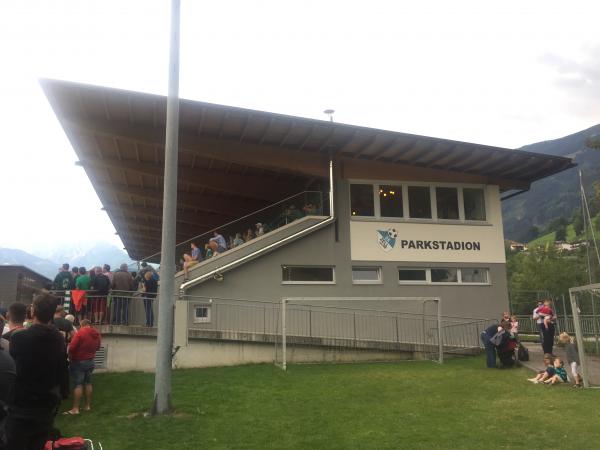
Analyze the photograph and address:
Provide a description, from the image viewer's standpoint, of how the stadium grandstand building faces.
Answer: facing to the left of the viewer

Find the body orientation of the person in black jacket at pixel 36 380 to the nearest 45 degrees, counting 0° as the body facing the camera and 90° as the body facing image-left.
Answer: approximately 135°

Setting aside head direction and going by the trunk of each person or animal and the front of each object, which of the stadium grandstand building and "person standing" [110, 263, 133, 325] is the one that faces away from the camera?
the person standing

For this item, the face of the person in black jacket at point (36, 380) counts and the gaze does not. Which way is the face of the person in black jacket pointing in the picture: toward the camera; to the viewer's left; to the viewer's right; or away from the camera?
away from the camera

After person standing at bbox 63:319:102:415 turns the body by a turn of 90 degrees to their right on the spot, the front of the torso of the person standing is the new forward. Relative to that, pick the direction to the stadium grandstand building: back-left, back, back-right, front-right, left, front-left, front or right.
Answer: front

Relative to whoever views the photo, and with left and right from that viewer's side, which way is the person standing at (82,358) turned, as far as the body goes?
facing away from the viewer and to the left of the viewer

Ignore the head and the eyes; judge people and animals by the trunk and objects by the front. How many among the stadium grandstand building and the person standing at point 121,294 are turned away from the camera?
1

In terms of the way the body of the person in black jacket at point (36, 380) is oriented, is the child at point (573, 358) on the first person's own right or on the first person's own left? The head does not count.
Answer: on the first person's own right

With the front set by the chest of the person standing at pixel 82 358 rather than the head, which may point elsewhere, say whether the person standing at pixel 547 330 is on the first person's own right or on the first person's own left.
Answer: on the first person's own right

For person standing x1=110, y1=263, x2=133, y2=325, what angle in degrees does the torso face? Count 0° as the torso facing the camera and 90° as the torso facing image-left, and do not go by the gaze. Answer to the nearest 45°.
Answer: approximately 180°

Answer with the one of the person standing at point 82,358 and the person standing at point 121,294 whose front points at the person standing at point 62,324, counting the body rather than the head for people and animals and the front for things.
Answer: the person standing at point 82,358

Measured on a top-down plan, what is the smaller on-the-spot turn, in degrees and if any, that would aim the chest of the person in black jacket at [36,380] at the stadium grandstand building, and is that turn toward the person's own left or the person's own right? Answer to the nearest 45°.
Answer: approximately 90° to the person's own right

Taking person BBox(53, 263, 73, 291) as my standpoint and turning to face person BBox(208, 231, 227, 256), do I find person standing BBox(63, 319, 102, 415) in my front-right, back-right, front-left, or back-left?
back-right
